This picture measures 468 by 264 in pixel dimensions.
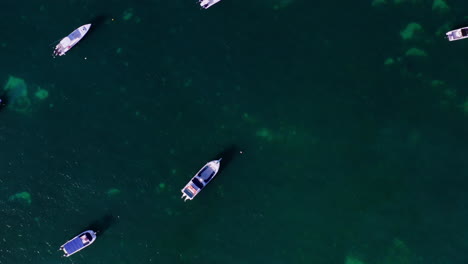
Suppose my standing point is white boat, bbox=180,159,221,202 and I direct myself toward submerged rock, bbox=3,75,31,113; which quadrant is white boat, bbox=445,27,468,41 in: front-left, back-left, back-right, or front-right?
back-right

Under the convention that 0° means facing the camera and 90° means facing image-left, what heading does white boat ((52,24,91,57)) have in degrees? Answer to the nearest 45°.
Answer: approximately 225°

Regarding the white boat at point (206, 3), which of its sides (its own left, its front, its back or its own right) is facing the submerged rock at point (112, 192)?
back

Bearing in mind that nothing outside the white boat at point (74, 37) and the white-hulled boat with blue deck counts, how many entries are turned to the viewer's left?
0

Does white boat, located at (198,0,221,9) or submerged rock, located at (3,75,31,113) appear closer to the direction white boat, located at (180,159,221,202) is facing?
the white boat

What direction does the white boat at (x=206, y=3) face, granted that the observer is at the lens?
facing away from the viewer and to the right of the viewer

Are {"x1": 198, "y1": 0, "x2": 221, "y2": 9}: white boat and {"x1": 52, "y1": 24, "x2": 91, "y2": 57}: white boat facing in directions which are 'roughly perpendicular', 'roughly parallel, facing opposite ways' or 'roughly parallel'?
roughly parallel

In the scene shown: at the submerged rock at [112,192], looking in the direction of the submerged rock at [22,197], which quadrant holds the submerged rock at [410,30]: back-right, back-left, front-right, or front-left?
back-right

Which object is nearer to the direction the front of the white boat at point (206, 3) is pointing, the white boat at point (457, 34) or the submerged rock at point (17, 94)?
the white boat

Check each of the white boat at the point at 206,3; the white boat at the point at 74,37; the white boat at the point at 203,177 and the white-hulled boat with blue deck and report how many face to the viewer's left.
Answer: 0

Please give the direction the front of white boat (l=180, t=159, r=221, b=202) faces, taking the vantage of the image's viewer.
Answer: facing away from the viewer and to the right of the viewer

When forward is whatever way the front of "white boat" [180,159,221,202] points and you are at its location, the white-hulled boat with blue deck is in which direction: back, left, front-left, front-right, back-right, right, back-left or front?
back-left

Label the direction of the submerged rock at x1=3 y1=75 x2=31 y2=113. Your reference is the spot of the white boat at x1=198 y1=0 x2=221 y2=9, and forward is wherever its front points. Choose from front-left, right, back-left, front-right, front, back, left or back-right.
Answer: back-left

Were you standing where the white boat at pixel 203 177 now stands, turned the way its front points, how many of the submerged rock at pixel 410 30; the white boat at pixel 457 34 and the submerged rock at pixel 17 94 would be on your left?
1
